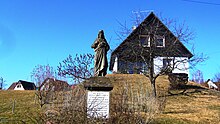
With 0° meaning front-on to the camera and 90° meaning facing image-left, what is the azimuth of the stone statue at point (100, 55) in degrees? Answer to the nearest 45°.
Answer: approximately 0°
